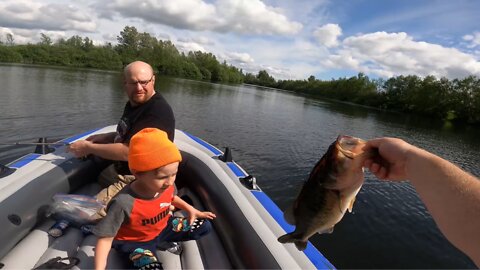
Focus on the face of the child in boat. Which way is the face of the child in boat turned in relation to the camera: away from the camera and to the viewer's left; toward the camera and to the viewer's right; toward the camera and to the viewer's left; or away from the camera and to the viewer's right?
toward the camera and to the viewer's right

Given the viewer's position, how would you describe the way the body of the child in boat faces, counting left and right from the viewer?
facing the viewer and to the right of the viewer

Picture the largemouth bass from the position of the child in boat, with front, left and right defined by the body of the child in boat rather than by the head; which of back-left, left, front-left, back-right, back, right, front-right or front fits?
front

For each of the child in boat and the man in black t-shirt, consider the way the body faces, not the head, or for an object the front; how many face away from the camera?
0

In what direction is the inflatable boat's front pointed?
away from the camera

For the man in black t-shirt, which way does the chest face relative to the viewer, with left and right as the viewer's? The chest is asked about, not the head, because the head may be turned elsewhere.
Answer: facing the viewer and to the left of the viewer

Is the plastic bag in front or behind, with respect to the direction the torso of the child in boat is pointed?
behind
